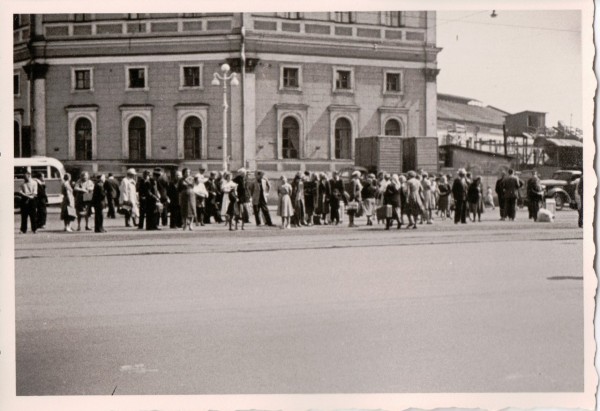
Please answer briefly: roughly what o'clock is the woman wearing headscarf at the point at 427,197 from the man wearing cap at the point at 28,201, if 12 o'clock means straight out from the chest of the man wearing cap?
The woman wearing headscarf is roughly at 9 o'clock from the man wearing cap.

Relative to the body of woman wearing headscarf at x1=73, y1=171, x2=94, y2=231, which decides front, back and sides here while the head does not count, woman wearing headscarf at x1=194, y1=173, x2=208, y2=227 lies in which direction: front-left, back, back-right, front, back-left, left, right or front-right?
left

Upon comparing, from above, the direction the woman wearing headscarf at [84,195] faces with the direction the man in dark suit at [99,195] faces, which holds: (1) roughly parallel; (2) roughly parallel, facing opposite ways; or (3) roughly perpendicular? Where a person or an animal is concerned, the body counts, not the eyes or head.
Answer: roughly perpendicular

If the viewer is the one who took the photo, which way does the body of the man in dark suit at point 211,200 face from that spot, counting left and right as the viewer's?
facing the viewer and to the right of the viewer

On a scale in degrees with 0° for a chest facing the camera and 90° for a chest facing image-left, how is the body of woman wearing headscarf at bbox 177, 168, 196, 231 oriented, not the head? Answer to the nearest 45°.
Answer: approximately 0°

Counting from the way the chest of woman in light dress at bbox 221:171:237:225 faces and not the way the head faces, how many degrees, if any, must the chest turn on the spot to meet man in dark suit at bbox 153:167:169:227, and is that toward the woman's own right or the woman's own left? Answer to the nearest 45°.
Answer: approximately 90° to the woman's own right

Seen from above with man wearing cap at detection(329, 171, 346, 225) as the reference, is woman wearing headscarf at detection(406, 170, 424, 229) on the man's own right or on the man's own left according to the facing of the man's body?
on the man's own left

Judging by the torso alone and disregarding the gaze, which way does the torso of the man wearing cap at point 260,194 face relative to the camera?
toward the camera

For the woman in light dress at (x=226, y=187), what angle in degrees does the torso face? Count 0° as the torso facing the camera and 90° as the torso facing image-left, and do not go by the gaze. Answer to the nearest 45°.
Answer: approximately 315°

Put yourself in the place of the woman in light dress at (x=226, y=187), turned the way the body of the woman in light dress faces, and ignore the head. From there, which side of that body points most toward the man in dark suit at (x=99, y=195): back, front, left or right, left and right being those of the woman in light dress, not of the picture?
right
